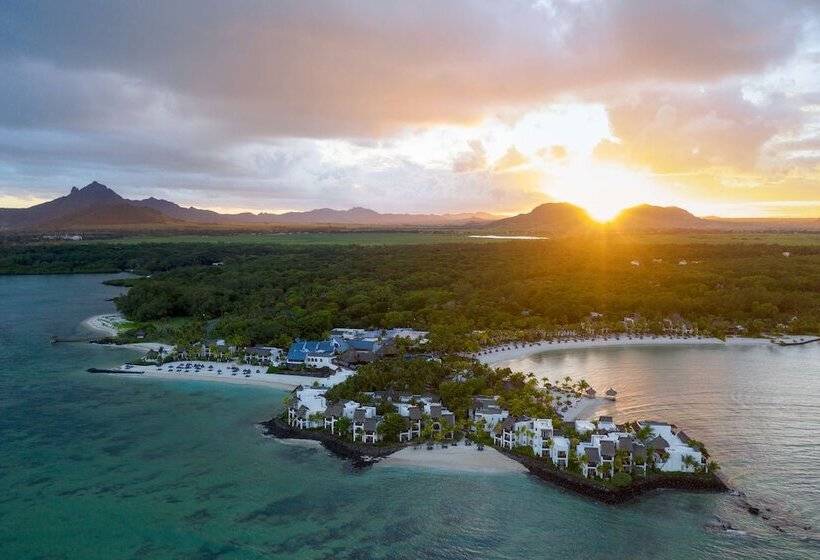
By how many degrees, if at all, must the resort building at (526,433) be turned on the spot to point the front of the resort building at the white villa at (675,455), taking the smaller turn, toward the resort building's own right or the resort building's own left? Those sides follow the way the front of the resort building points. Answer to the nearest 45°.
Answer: approximately 135° to the resort building's own left

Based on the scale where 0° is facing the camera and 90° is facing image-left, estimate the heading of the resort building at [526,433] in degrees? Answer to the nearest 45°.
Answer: approximately 45°

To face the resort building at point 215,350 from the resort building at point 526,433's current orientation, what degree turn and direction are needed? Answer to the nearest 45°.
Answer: approximately 90° to its right

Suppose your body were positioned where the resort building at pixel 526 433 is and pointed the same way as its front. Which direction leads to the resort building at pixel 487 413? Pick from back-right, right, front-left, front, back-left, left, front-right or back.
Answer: right

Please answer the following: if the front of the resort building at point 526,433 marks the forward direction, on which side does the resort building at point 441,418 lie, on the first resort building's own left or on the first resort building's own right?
on the first resort building's own right

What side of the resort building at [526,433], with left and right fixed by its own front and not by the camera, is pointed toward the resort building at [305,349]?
right

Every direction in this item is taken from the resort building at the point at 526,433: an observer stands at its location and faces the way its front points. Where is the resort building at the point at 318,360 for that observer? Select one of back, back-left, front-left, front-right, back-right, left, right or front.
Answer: right

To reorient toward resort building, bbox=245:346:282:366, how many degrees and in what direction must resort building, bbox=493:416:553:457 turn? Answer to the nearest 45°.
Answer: approximately 90° to its right

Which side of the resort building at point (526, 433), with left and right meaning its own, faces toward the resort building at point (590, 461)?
left

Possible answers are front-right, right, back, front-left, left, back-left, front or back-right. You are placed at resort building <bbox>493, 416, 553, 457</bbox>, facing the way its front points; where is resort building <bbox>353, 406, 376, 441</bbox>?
front-right

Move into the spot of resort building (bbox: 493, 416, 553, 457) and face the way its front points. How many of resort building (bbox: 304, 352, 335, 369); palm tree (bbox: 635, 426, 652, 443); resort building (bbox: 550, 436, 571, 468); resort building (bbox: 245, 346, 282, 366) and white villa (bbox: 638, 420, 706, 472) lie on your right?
2

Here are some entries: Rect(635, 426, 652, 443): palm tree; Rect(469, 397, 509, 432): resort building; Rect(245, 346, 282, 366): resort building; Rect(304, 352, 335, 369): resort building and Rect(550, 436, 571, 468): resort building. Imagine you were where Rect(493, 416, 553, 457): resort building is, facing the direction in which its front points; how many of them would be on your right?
3
